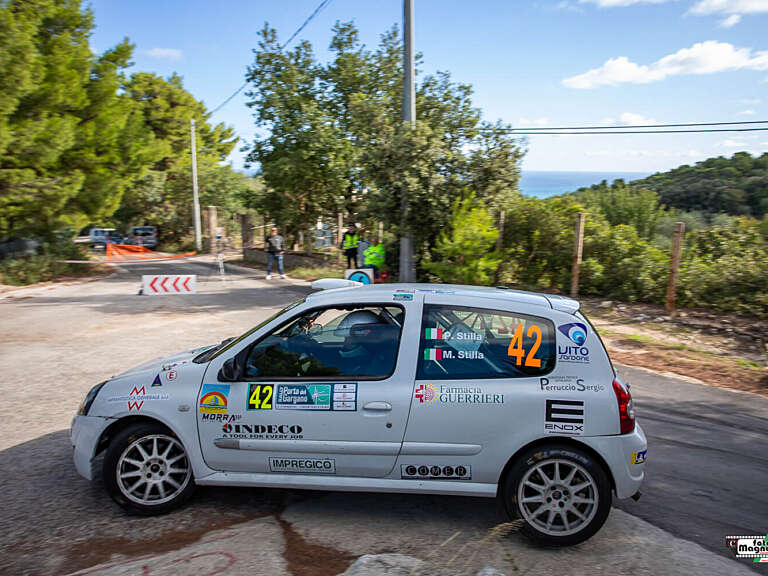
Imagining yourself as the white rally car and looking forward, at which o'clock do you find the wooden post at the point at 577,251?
The wooden post is roughly at 4 o'clock from the white rally car.

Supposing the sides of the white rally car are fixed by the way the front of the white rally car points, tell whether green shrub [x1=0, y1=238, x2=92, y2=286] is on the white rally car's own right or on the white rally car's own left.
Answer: on the white rally car's own right

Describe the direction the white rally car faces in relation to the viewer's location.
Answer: facing to the left of the viewer

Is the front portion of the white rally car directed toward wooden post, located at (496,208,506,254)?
no

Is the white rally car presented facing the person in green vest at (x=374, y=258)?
no

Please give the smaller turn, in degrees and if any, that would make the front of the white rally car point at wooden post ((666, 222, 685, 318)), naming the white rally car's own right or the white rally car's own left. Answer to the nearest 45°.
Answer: approximately 135° to the white rally car's own right

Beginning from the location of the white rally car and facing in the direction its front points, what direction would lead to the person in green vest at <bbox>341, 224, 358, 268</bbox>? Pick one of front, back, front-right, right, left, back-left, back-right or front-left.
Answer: right

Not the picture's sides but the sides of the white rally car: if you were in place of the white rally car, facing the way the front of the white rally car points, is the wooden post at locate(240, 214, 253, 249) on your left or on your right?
on your right

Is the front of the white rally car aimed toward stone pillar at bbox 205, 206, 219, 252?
no
